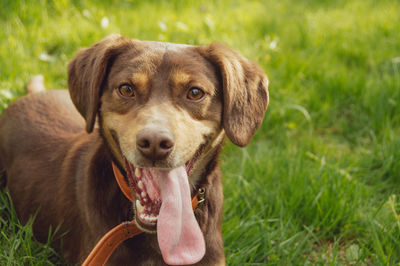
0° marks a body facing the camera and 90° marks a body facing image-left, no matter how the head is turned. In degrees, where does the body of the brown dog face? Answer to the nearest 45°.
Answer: approximately 315°
